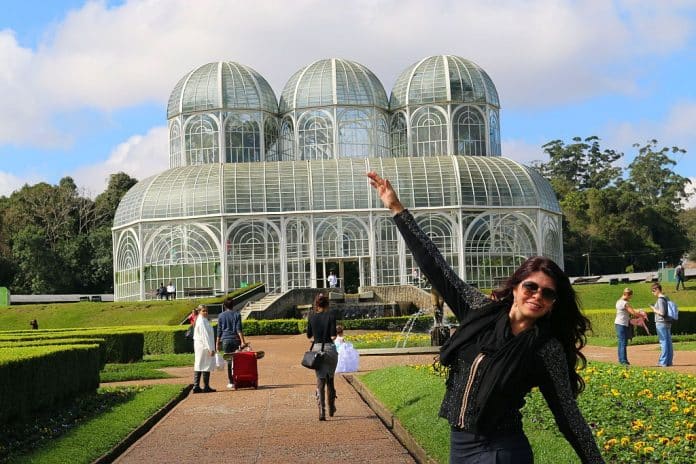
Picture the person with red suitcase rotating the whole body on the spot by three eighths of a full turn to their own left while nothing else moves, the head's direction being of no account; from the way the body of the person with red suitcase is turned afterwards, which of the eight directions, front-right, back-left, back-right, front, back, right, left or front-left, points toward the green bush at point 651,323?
back

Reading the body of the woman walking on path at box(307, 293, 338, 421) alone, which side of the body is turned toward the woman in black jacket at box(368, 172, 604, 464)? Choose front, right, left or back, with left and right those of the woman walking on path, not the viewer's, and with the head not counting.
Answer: back

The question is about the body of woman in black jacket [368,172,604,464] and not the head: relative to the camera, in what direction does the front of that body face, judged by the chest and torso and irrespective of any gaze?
toward the camera

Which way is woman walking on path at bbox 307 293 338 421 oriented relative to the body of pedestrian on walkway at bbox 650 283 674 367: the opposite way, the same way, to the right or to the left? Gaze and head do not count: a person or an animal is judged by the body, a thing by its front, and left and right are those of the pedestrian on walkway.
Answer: to the right

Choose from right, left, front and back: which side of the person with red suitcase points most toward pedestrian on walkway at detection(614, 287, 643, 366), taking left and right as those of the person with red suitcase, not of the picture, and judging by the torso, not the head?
right

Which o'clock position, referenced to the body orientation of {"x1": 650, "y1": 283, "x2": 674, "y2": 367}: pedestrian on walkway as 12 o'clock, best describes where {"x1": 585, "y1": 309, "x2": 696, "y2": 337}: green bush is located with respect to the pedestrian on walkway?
The green bush is roughly at 3 o'clock from the pedestrian on walkway.

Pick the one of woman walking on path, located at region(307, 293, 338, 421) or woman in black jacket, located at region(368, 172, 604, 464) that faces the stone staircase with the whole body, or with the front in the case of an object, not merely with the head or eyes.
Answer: the woman walking on path

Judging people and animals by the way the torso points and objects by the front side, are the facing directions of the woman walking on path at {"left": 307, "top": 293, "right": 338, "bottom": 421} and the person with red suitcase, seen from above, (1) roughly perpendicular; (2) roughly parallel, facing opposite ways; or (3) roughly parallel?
roughly parallel

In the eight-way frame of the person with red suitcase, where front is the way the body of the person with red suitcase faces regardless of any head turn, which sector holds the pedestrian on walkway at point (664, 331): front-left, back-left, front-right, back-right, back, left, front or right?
right

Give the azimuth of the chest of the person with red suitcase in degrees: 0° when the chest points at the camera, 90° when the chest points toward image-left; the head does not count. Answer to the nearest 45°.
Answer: approximately 180°

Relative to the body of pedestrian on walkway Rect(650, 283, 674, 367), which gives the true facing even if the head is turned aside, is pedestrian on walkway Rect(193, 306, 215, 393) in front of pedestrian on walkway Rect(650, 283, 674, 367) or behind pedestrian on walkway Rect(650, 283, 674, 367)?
in front

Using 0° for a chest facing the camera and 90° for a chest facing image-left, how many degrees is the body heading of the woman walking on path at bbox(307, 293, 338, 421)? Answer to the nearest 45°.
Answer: approximately 180°

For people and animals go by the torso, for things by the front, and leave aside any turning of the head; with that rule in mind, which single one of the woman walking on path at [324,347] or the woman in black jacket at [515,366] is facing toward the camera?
the woman in black jacket

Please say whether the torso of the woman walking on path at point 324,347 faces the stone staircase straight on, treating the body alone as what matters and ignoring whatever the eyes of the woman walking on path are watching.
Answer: yes

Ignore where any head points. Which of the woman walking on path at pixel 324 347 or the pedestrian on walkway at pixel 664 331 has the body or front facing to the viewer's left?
the pedestrian on walkway

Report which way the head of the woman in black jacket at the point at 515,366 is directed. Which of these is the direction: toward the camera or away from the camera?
toward the camera

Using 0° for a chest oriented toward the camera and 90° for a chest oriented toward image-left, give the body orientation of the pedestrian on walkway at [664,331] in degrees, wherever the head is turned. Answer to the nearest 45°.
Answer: approximately 90°

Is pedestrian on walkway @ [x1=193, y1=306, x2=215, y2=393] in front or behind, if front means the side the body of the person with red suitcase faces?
behind

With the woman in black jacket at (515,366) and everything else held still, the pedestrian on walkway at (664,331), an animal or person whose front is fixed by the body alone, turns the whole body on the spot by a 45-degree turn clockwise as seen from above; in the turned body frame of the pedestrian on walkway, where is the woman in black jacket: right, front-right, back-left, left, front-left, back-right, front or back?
back-left

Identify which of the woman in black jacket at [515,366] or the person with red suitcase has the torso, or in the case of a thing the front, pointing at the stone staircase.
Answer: the person with red suitcase
